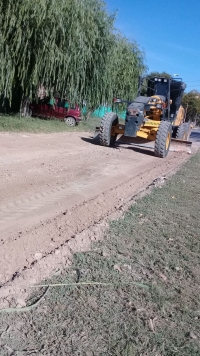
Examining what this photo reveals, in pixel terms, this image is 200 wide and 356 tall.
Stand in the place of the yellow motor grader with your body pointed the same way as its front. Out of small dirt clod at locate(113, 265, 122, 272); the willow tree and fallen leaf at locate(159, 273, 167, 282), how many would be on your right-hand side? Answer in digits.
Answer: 1

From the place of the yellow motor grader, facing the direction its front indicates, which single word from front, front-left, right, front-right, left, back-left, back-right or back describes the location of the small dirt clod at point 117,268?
front-left

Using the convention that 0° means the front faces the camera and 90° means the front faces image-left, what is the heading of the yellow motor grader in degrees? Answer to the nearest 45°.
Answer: approximately 45°

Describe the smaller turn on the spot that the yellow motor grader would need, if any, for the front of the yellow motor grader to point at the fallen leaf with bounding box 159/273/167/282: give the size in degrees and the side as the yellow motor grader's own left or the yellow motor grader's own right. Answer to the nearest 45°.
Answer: approximately 45° to the yellow motor grader's own left

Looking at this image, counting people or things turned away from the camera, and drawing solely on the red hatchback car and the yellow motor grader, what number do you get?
0

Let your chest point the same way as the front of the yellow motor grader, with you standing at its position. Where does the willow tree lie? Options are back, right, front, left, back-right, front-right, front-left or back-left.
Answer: right
